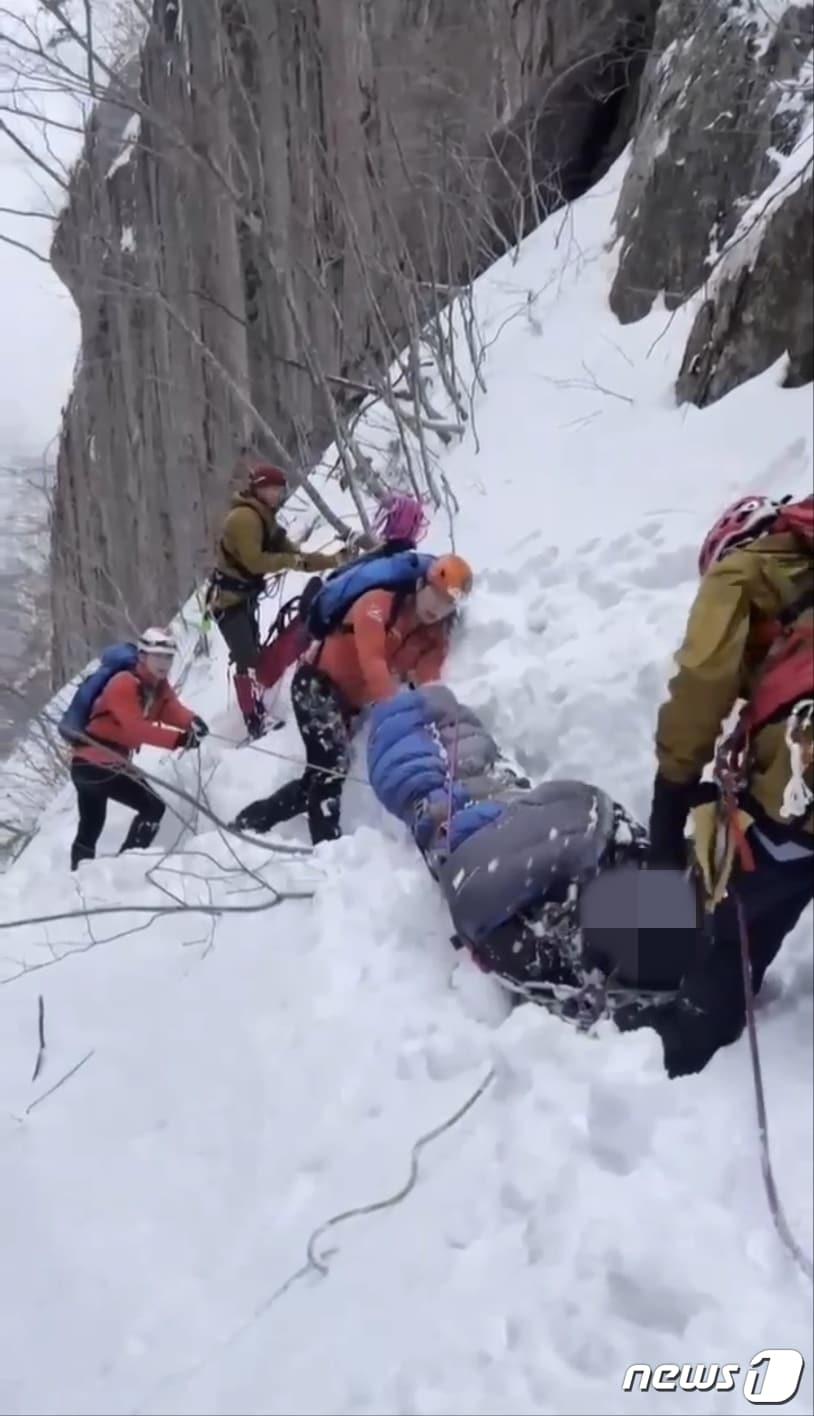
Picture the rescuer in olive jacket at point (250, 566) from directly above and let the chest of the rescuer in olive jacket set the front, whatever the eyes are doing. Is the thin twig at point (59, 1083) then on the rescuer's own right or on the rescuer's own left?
on the rescuer's own right

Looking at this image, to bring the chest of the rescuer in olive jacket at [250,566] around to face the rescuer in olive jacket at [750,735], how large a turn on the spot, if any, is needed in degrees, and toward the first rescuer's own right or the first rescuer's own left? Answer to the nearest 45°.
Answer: approximately 90° to the first rescuer's own right

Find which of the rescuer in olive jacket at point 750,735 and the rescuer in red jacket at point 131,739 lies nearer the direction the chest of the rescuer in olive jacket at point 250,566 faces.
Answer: the rescuer in olive jacket

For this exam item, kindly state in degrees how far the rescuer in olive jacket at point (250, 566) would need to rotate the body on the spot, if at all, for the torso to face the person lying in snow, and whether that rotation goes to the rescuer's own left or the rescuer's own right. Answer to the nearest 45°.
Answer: approximately 90° to the rescuer's own right

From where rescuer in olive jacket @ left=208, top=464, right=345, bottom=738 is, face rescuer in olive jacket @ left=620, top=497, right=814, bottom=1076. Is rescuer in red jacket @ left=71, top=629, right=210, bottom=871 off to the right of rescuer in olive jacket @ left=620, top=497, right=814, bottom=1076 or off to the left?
right

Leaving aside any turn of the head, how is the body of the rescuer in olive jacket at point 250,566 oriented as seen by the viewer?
to the viewer's right

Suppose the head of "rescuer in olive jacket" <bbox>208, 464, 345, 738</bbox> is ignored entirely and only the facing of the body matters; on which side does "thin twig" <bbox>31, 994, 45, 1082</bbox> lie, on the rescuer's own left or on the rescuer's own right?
on the rescuer's own right
